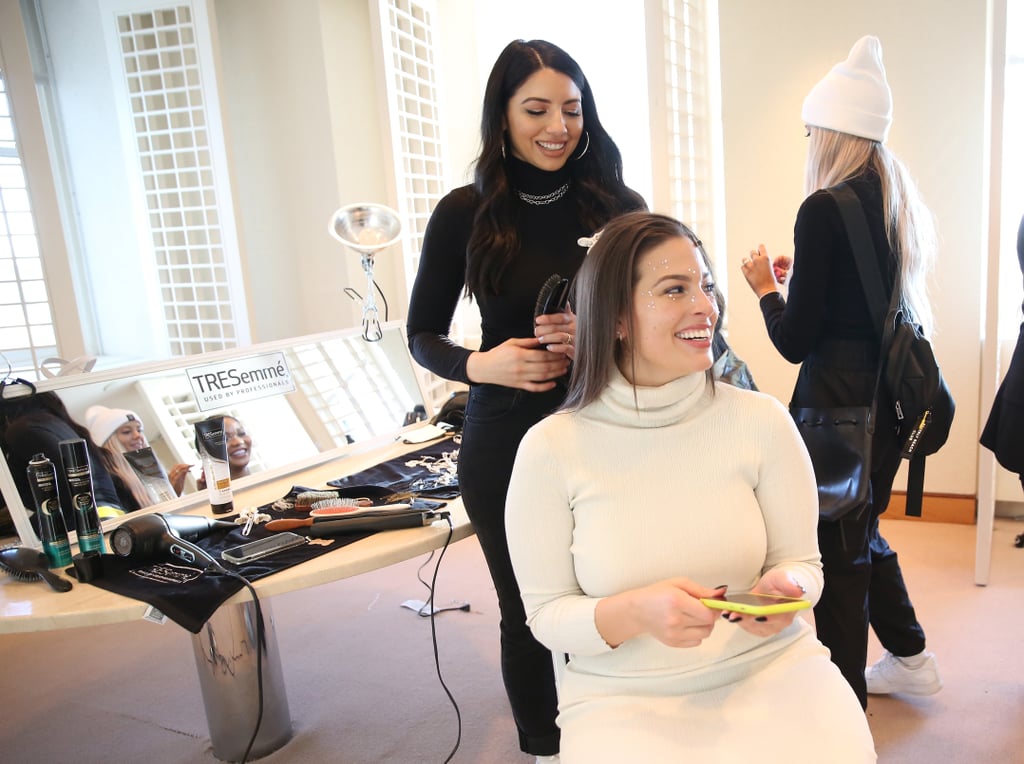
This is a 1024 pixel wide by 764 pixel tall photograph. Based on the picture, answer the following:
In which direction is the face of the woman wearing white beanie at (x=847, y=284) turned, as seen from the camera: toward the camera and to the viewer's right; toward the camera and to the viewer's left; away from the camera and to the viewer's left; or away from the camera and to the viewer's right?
away from the camera and to the viewer's left

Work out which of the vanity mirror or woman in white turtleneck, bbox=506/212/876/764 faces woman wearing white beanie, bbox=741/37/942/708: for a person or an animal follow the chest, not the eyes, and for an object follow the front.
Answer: the vanity mirror

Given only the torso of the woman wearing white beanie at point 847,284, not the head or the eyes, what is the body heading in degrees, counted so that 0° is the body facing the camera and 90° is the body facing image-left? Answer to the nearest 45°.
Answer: approximately 135°

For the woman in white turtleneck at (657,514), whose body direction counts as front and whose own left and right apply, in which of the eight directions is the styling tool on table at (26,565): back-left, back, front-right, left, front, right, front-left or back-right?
back-right

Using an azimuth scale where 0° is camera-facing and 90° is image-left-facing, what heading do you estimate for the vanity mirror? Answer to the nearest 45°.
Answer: approximately 315°

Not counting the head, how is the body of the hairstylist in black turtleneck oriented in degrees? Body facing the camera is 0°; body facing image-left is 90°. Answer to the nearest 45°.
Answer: approximately 315°

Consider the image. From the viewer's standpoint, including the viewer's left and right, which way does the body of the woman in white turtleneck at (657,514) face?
facing the viewer and to the right of the viewer

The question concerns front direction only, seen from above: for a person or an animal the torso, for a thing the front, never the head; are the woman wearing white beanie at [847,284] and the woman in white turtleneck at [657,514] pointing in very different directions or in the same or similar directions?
very different directions

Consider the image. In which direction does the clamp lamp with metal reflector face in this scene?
toward the camera

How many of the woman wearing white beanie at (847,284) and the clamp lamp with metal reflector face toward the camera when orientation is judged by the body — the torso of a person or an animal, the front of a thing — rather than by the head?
1

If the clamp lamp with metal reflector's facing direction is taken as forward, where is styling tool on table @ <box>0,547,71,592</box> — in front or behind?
in front

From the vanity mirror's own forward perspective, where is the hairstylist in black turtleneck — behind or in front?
in front

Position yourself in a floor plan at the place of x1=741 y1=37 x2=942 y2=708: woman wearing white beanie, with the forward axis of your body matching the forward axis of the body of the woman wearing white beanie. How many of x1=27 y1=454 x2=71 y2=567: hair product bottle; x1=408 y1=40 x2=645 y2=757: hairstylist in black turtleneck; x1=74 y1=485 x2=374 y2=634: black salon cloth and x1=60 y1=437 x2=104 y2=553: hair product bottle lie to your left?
4

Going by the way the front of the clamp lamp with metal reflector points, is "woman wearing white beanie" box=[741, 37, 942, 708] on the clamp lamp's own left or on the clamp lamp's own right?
on the clamp lamp's own left
